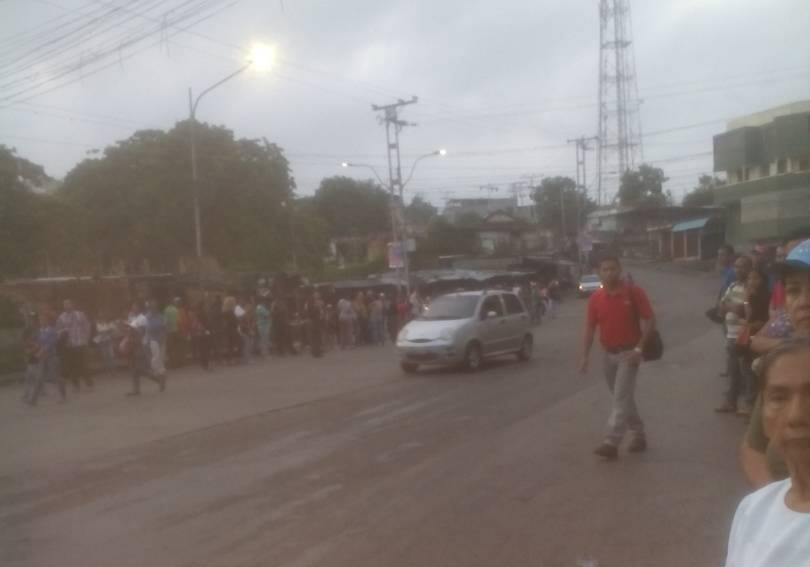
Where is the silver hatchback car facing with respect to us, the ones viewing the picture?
facing the viewer and to the left of the viewer

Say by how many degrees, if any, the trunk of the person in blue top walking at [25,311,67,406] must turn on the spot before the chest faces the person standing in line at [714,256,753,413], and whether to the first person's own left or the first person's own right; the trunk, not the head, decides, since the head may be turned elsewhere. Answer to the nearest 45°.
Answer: approximately 135° to the first person's own left

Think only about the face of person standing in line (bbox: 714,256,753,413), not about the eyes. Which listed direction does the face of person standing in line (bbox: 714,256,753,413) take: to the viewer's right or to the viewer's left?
to the viewer's left

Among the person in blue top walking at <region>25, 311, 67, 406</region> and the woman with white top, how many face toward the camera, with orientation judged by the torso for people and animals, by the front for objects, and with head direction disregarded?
1

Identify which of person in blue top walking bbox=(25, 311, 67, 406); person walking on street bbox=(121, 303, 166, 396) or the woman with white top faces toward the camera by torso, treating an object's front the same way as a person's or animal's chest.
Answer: the woman with white top

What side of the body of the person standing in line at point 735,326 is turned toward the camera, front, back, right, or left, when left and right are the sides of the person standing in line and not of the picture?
left

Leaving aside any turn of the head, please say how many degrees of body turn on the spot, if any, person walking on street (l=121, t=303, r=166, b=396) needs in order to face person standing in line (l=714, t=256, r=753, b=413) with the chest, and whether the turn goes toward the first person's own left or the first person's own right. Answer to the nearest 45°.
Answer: approximately 135° to the first person's own left

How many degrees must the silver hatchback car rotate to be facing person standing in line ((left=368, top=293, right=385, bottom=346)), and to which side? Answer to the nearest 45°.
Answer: approximately 135° to its right

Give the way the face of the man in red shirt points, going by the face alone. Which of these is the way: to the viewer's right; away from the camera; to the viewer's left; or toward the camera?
toward the camera

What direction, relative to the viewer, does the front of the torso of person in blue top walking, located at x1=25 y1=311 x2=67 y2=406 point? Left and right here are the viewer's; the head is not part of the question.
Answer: facing to the left of the viewer

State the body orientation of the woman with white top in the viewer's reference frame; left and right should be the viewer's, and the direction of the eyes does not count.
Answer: facing the viewer

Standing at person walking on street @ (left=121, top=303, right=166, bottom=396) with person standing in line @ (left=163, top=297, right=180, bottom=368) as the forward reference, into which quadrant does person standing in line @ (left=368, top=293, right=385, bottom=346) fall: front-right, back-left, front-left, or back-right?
front-right

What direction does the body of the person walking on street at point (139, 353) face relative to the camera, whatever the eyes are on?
to the viewer's left
